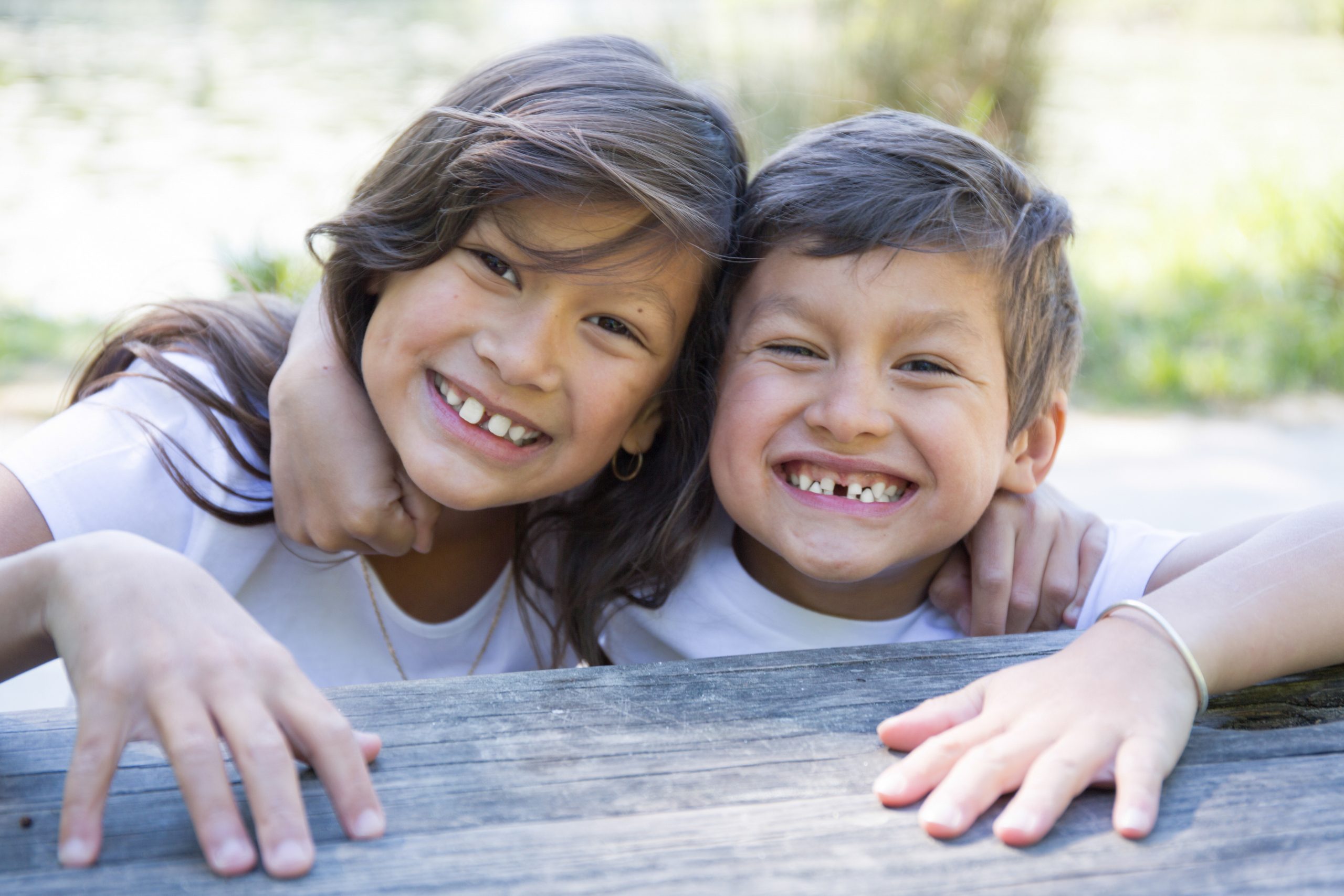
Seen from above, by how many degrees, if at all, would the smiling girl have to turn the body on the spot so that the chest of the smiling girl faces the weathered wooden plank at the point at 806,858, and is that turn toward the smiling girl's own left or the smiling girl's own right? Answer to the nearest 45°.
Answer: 0° — they already face it

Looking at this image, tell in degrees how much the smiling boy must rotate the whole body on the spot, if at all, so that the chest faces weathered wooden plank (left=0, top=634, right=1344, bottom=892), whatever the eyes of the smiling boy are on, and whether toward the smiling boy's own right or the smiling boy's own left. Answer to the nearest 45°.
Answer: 0° — they already face it

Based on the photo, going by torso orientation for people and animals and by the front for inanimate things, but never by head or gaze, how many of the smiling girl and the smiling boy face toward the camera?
2

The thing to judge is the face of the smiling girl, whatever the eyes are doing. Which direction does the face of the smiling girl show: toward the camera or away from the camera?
toward the camera

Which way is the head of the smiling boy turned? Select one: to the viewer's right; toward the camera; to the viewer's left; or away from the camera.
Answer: toward the camera

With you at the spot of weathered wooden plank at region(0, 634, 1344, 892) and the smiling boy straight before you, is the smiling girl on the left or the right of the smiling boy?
left

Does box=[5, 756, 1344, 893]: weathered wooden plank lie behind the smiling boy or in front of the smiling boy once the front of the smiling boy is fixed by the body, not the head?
in front

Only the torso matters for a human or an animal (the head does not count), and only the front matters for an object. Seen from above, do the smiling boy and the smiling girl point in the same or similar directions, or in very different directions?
same or similar directions

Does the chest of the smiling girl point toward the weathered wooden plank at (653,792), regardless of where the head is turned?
yes

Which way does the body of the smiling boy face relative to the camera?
toward the camera

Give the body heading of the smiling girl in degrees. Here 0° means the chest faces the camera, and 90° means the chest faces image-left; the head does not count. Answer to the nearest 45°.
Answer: approximately 0°
